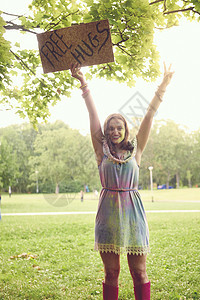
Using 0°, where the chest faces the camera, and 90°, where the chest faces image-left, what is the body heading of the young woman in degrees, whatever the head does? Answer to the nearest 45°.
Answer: approximately 0°
